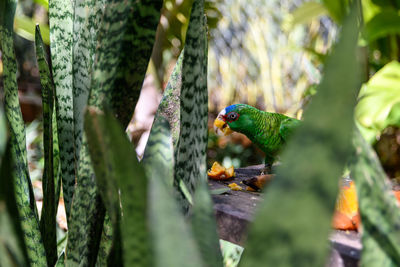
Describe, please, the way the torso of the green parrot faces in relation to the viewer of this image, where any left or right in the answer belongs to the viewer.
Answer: facing to the left of the viewer

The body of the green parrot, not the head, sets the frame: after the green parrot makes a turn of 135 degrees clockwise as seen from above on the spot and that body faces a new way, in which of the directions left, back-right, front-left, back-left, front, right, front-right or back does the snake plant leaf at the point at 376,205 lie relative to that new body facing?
back-right

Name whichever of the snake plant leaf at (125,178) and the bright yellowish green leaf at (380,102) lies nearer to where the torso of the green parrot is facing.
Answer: the snake plant leaf

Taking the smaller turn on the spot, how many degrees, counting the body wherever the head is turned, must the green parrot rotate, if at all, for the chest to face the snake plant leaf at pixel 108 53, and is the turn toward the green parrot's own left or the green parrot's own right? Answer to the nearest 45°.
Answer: approximately 90° to the green parrot's own left

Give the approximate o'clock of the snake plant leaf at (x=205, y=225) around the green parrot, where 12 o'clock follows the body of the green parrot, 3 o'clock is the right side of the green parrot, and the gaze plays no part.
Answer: The snake plant leaf is roughly at 9 o'clock from the green parrot.

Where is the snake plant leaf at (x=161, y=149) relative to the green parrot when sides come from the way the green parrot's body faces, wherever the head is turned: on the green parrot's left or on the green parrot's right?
on the green parrot's left

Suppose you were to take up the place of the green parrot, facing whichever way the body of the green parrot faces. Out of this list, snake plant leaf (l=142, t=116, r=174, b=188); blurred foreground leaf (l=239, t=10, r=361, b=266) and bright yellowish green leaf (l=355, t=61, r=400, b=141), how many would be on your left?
2
